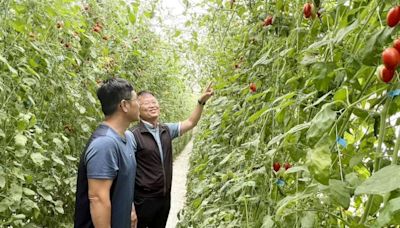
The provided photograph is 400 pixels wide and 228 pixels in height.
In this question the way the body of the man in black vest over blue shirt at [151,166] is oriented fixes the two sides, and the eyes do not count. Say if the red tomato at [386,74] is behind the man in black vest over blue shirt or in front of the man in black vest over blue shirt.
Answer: in front

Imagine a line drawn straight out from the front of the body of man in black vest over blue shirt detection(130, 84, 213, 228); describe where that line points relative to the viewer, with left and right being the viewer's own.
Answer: facing the viewer and to the right of the viewer

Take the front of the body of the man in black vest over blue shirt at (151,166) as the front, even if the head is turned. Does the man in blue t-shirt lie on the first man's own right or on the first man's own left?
on the first man's own right

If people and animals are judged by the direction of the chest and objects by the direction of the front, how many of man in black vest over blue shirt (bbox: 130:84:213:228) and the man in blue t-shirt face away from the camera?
0

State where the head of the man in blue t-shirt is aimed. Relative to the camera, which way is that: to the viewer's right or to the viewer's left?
to the viewer's right

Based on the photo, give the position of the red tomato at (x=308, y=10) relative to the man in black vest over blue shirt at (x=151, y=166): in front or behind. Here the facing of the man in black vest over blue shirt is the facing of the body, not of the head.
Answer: in front

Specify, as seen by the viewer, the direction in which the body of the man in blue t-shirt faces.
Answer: to the viewer's right
